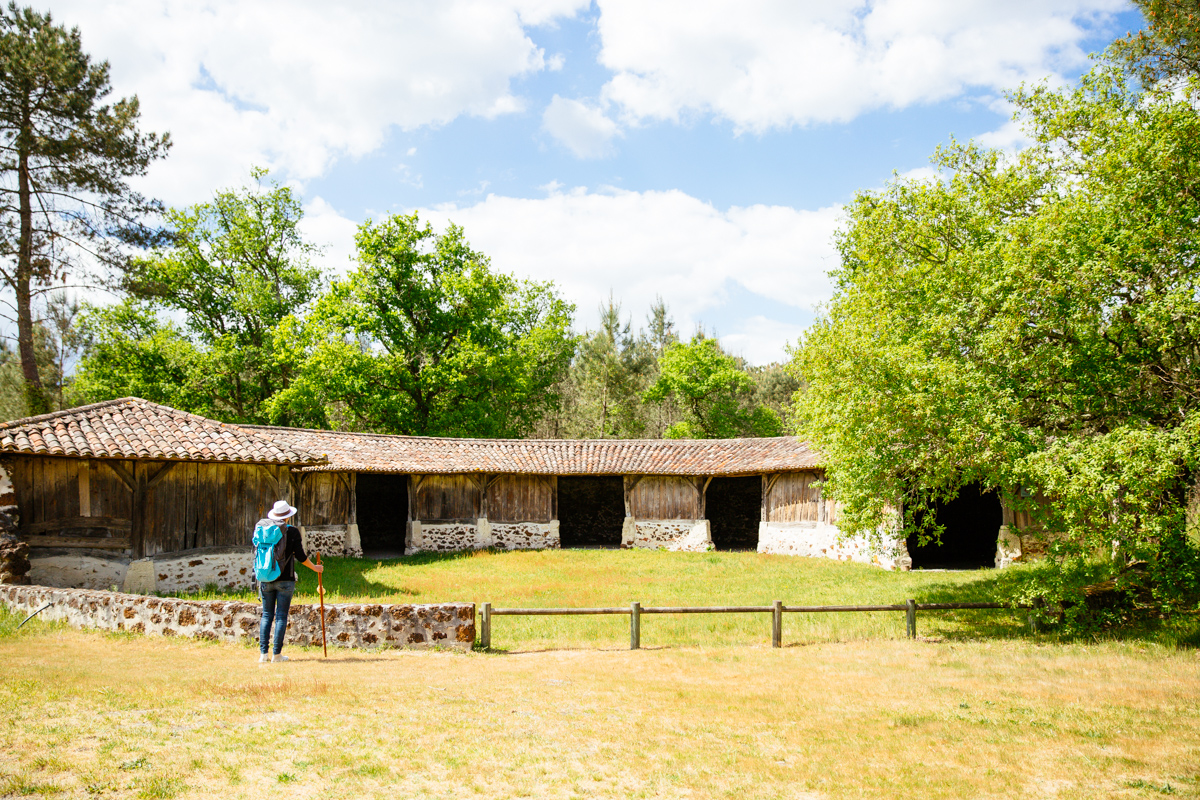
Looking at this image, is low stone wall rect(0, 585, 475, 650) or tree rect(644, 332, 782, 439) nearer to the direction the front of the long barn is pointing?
the low stone wall

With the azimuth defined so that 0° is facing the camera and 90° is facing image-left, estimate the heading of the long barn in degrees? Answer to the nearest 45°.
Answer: approximately 0°

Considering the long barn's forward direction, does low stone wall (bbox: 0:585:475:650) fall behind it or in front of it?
in front

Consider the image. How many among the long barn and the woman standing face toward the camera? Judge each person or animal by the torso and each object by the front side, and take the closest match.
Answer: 1

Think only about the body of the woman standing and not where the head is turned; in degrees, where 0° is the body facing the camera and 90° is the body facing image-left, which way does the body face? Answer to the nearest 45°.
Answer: approximately 225°

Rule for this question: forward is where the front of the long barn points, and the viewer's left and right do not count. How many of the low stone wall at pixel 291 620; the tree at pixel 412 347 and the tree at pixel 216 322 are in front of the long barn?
1

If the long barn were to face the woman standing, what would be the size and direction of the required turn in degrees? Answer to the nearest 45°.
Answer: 0° — it already faces them

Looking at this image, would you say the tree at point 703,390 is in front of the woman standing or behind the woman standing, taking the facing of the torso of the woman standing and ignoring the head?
in front

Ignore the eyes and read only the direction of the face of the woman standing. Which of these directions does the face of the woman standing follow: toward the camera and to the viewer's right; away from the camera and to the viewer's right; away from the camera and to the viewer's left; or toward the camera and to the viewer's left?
away from the camera and to the viewer's right
